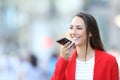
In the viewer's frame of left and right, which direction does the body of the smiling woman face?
facing the viewer and to the left of the viewer

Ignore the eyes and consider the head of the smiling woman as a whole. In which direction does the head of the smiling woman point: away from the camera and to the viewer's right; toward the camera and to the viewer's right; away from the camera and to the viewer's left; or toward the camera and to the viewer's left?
toward the camera and to the viewer's left
